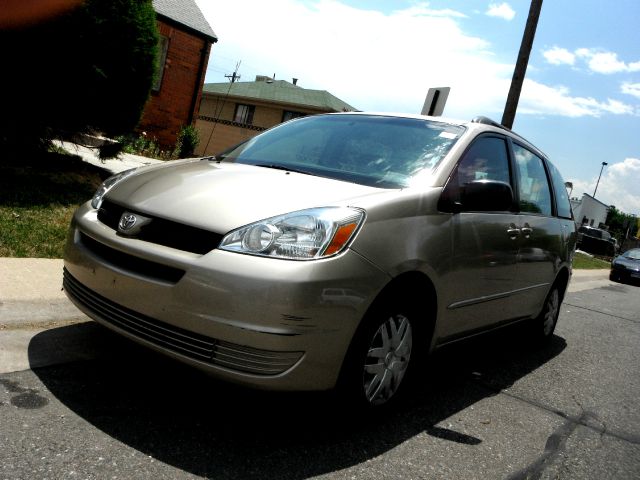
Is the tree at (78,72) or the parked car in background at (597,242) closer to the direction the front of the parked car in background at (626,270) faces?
the tree

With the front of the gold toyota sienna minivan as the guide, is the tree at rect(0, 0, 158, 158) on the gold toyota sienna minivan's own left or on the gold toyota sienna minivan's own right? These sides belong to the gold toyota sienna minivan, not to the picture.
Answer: on the gold toyota sienna minivan's own right

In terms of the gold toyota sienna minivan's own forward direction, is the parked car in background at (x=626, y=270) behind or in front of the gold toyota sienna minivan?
behind

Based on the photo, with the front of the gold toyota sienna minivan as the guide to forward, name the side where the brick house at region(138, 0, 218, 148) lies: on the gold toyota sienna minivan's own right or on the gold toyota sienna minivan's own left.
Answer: on the gold toyota sienna minivan's own right

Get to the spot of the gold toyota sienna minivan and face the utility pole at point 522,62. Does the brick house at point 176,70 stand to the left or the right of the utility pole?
left

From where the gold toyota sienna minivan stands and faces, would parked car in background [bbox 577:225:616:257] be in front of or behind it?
behind

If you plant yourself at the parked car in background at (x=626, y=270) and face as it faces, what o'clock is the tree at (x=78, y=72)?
The tree is roughly at 11 o'clock from the parked car in background.

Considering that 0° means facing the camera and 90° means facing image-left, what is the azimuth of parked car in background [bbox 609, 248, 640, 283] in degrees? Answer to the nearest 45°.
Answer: approximately 45°

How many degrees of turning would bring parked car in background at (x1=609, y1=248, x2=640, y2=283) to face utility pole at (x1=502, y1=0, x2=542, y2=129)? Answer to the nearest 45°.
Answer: approximately 45° to its left

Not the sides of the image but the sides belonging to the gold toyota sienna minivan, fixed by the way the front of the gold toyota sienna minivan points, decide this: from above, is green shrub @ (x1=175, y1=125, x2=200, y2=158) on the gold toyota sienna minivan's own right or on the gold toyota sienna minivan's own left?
on the gold toyota sienna minivan's own right

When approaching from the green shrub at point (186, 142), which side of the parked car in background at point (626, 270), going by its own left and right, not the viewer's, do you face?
front

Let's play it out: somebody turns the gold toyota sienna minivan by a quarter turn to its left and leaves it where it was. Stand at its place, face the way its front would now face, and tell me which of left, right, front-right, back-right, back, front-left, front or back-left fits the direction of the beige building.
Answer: back-left

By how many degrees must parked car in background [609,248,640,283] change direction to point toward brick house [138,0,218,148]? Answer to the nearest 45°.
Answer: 0° — it already faces it

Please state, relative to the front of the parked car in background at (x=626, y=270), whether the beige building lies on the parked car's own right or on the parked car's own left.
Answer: on the parked car's own right

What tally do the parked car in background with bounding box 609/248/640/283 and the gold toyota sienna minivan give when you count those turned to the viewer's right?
0
